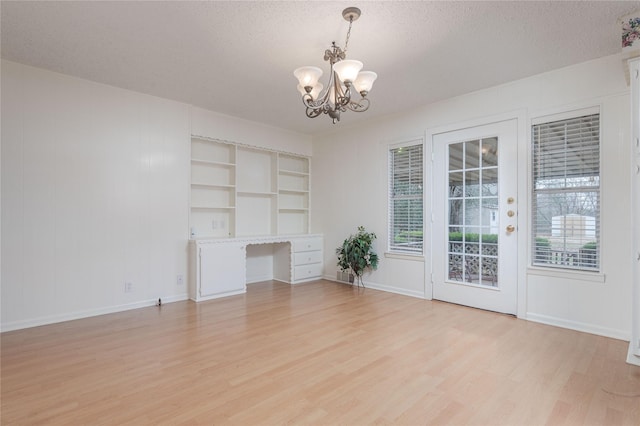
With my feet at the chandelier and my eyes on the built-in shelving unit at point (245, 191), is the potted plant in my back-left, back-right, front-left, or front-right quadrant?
front-right

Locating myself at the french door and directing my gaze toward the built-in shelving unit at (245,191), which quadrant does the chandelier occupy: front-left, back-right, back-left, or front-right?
front-left

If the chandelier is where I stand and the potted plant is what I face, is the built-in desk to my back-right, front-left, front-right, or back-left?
front-left

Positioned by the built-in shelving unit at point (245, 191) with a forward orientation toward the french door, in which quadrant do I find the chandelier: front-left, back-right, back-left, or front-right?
front-right

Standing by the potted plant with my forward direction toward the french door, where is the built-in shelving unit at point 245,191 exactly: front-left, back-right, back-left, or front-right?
back-right

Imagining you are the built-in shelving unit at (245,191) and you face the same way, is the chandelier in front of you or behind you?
in front

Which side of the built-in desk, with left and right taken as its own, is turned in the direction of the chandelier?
front

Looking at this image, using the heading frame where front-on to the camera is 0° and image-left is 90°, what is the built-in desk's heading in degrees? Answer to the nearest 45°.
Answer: approximately 315°
